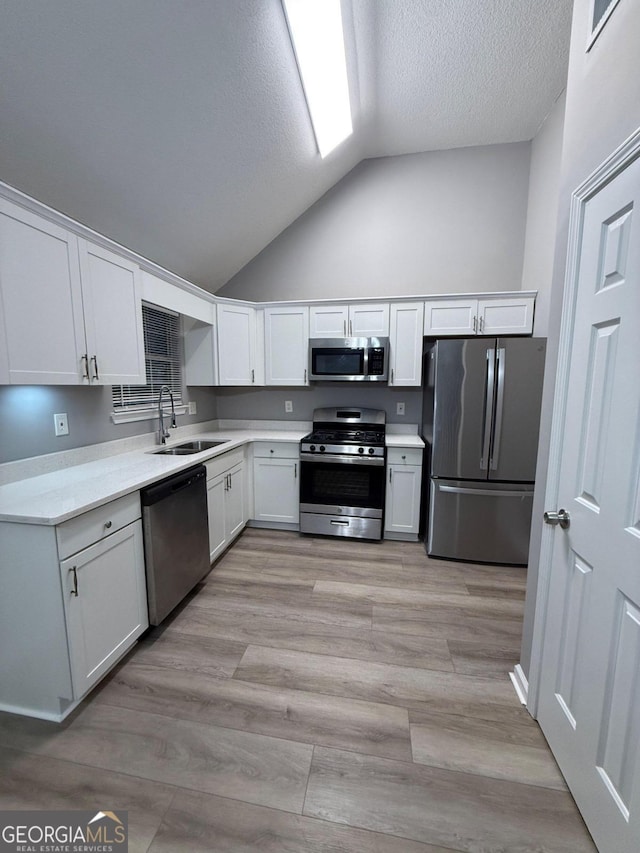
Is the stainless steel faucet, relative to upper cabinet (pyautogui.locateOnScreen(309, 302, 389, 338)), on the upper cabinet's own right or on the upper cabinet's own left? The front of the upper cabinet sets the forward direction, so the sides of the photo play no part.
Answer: on the upper cabinet's own right

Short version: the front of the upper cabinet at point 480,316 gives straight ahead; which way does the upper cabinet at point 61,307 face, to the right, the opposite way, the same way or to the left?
to the left

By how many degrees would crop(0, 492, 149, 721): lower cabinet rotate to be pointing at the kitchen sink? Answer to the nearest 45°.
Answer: approximately 90° to its left

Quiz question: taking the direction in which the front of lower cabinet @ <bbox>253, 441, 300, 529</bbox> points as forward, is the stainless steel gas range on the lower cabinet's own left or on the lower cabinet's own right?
on the lower cabinet's own left

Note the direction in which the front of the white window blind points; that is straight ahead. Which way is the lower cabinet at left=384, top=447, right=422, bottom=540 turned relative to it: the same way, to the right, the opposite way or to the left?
to the right

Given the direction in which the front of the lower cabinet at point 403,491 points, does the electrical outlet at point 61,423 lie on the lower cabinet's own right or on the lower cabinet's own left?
on the lower cabinet's own right

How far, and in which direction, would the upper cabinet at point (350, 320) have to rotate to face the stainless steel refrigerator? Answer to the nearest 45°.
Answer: approximately 45° to its left

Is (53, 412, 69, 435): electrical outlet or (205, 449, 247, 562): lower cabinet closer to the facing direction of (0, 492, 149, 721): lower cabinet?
the lower cabinet
